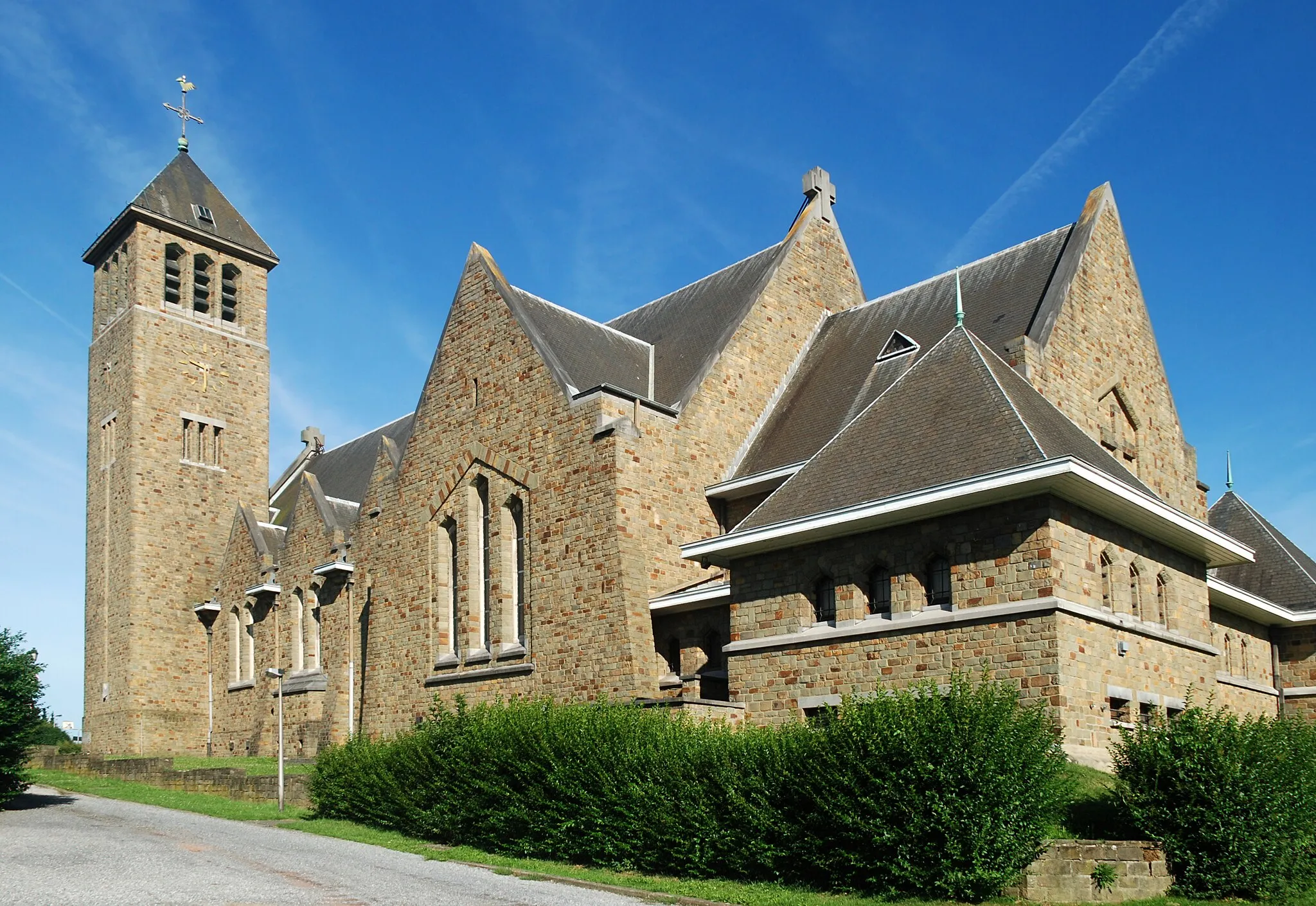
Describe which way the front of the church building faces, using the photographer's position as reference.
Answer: facing away from the viewer and to the left of the viewer
